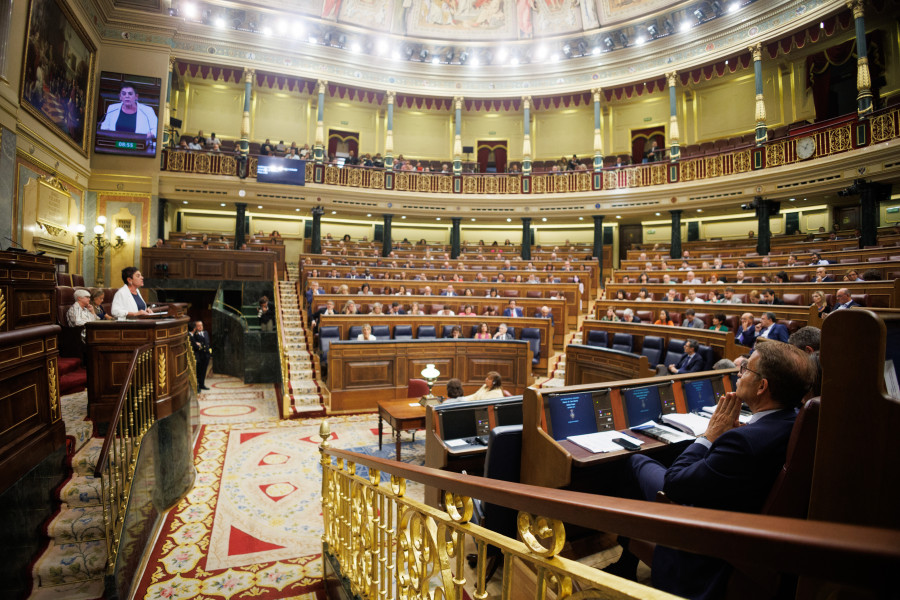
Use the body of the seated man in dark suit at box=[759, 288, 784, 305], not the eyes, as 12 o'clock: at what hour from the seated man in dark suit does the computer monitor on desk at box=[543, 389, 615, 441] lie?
The computer monitor on desk is roughly at 11 o'clock from the seated man in dark suit.

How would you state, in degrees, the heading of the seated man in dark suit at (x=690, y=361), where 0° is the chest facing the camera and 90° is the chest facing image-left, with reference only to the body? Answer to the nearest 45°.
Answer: approximately 45°

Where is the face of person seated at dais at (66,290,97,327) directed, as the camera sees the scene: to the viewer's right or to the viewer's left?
to the viewer's right

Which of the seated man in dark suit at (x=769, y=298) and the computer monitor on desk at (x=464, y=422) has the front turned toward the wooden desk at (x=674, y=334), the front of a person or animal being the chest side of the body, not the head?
the seated man in dark suit

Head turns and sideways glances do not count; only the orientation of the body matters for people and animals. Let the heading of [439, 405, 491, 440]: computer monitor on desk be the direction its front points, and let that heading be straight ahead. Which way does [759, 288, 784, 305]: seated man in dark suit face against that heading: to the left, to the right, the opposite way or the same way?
to the right

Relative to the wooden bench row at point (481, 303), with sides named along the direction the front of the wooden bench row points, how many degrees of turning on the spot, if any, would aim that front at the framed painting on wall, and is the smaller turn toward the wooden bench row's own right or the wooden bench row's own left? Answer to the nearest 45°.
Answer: approximately 90° to the wooden bench row's own right

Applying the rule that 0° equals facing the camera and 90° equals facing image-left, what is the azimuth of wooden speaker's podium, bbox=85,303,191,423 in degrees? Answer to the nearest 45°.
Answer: approximately 270°

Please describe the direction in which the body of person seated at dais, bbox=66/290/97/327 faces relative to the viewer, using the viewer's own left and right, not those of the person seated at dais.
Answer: facing to the right of the viewer

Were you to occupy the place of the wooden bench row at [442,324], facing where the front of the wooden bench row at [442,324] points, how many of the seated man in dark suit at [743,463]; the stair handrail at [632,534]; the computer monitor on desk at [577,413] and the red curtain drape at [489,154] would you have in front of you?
3
